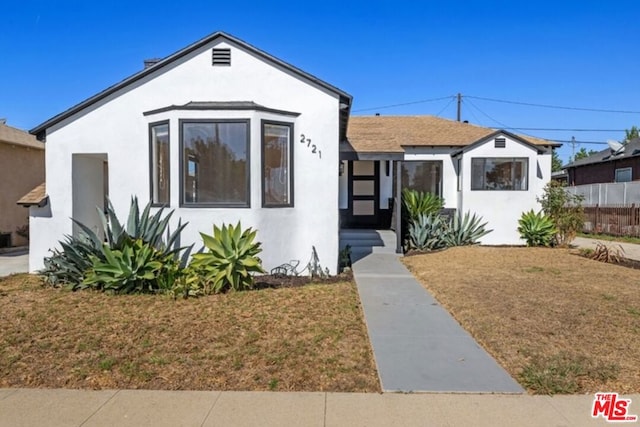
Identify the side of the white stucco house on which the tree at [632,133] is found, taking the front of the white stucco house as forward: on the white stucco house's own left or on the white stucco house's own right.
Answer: on the white stucco house's own left

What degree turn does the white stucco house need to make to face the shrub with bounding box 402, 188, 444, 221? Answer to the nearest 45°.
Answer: approximately 45° to its left

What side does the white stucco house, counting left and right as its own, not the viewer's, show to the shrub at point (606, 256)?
left

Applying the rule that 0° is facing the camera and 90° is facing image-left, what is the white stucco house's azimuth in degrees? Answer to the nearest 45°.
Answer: approximately 0°

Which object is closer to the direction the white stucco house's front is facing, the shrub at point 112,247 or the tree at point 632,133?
the shrub

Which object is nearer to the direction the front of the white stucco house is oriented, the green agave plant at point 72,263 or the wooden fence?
the green agave plant

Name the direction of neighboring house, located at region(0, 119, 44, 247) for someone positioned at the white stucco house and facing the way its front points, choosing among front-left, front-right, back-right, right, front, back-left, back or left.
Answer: back-right

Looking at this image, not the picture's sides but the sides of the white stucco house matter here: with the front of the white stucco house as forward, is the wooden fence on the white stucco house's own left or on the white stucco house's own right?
on the white stucco house's own left

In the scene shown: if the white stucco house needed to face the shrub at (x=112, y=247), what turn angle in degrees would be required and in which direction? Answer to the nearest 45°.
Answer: approximately 45° to its right
